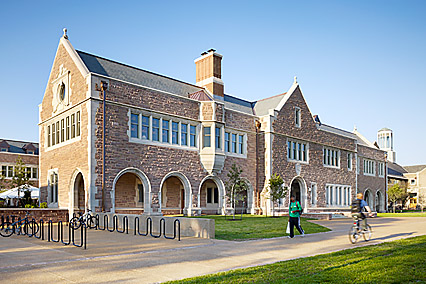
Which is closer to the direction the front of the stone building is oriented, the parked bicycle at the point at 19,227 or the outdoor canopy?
the parked bicycle

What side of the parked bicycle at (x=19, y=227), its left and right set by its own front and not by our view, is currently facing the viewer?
right

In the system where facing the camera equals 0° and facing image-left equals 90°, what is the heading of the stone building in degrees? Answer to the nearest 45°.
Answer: approximately 315°

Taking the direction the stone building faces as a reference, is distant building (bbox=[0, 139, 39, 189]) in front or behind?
behind

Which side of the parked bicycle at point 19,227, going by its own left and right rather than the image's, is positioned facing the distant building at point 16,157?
left

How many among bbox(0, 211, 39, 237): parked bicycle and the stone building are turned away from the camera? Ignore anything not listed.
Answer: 0
